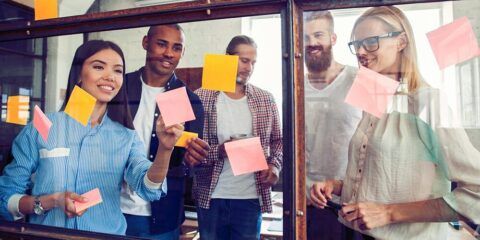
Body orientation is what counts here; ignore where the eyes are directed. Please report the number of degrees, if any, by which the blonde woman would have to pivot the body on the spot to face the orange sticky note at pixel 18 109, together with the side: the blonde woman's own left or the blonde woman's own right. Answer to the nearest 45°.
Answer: approximately 45° to the blonde woman's own right

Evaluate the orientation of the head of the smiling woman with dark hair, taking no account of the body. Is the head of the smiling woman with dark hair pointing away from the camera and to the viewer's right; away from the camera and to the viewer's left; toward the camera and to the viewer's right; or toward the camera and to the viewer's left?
toward the camera and to the viewer's right

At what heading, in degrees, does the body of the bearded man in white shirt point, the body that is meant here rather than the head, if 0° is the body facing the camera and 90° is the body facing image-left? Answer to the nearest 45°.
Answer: approximately 0°

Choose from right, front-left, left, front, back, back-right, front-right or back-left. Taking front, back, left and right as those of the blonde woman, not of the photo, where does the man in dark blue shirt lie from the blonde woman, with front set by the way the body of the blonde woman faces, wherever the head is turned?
front-right

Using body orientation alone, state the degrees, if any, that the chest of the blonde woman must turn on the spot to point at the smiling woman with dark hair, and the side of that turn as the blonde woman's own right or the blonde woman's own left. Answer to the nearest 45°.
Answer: approximately 45° to the blonde woman's own right

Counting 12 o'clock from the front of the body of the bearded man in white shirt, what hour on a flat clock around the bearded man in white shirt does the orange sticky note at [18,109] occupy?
The orange sticky note is roughly at 3 o'clock from the bearded man in white shirt.

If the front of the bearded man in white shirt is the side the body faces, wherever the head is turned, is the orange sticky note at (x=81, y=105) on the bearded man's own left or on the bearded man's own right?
on the bearded man's own right

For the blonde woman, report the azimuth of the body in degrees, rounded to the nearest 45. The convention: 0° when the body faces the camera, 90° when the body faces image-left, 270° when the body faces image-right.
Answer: approximately 45°

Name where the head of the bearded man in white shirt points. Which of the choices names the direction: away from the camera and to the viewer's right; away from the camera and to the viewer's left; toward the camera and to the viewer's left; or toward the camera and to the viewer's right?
toward the camera and to the viewer's left

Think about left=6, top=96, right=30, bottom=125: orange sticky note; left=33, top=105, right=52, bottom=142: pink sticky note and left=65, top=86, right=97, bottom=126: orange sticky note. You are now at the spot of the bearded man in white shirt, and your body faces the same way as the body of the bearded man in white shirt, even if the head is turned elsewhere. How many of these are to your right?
3

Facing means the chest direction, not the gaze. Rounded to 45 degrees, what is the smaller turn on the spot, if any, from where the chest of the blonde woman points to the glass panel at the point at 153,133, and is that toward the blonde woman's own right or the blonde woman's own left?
approximately 45° to the blonde woman's own right

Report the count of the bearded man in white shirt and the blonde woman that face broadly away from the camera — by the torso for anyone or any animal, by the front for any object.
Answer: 0
